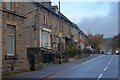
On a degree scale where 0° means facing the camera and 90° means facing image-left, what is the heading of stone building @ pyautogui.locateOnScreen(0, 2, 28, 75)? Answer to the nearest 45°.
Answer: approximately 315°
